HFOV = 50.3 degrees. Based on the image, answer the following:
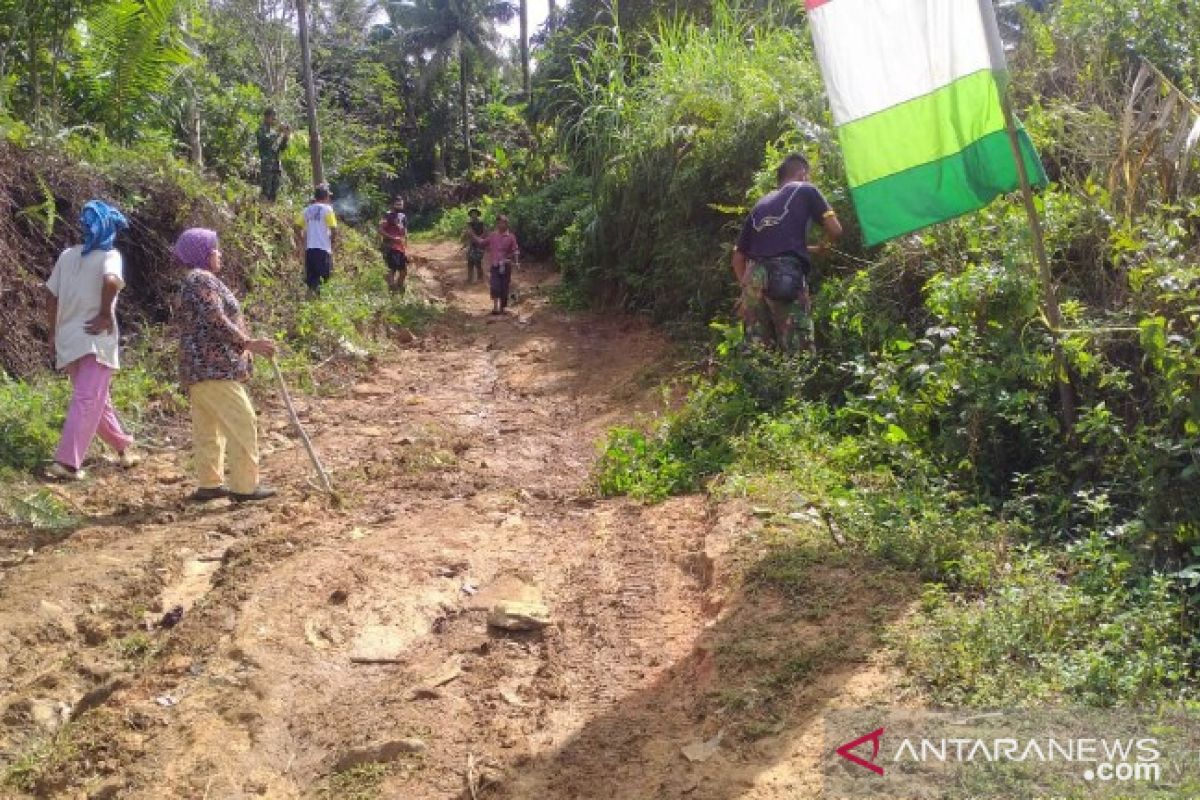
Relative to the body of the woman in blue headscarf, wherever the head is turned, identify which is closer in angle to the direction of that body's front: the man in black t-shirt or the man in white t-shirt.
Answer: the man in white t-shirt

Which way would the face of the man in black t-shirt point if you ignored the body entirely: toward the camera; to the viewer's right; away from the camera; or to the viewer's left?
away from the camera

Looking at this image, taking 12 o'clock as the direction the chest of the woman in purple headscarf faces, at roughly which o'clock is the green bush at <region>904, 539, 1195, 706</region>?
The green bush is roughly at 2 o'clock from the woman in purple headscarf.

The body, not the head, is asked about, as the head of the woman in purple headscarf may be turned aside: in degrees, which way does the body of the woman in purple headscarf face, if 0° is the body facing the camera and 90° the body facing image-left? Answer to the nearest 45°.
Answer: approximately 270°

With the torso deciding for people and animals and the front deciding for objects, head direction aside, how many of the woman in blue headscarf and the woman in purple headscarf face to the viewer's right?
1

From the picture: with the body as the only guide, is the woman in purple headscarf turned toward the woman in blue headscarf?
no

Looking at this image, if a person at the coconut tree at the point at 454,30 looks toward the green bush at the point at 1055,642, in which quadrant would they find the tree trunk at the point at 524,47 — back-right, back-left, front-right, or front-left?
front-left
